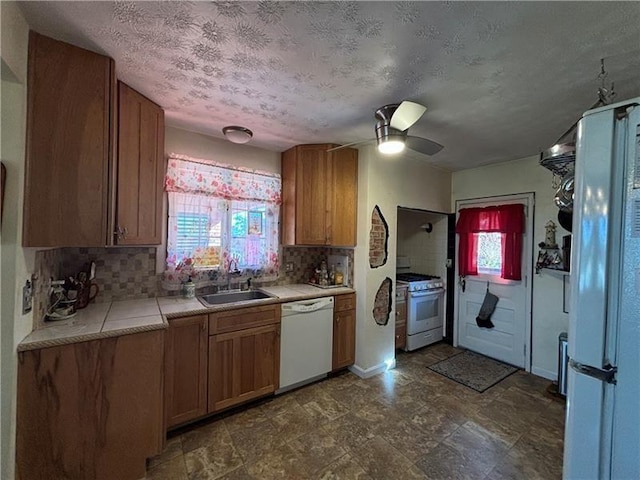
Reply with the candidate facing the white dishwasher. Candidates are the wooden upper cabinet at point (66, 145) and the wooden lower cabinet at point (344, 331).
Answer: the wooden upper cabinet

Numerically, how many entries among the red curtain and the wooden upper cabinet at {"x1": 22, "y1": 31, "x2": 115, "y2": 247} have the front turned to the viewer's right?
1

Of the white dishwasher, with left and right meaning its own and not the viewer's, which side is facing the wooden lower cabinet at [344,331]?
left

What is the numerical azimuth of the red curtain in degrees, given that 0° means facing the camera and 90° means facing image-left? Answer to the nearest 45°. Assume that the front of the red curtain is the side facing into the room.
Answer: approximately 45°

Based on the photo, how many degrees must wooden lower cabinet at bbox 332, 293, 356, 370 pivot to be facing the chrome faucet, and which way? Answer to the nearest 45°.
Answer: approximately 135° to its right

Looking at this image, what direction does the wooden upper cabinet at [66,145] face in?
to the viewer's right

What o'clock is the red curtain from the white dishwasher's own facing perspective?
The red curtain is roughly at 10 o'clock from the white dishwasher.
